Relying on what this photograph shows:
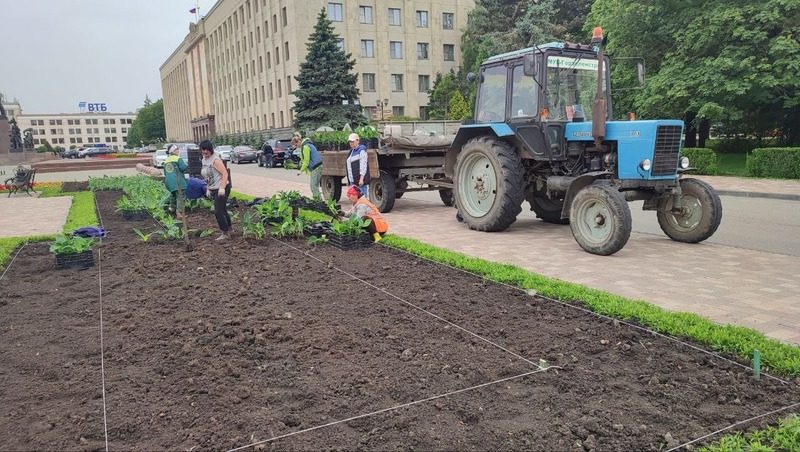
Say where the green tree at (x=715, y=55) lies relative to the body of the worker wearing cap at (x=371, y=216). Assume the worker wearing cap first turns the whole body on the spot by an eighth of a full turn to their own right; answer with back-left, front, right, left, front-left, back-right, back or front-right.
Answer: right

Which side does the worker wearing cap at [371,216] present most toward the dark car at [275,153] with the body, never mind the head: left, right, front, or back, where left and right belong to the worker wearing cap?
right

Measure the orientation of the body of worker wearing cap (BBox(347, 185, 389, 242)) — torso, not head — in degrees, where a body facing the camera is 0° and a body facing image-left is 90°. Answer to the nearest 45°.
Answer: approximately 90°

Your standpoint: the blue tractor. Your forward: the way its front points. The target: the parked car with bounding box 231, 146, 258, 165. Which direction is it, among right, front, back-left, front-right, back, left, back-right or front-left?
back

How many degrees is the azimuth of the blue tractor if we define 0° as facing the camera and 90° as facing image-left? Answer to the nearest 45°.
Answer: approximately 315°

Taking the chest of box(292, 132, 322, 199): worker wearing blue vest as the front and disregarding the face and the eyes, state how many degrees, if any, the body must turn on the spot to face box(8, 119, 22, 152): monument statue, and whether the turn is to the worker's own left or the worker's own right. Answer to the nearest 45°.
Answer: approximately 45° to the worker's own right

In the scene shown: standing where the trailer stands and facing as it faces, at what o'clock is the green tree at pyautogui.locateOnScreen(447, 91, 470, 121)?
The green tree is roughly at 8 o'clock from the trailer.

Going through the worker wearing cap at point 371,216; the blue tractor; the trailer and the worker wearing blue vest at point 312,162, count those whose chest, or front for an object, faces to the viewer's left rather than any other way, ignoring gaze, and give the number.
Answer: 2

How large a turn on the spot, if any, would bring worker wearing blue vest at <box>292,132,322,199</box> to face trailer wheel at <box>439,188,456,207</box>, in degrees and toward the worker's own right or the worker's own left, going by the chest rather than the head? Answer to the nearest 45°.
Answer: approximately 180°

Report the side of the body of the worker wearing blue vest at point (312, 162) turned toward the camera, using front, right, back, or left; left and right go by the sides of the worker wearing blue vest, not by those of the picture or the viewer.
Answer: left

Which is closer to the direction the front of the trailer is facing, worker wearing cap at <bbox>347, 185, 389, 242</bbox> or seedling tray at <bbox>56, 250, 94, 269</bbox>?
the worker wearing cap
